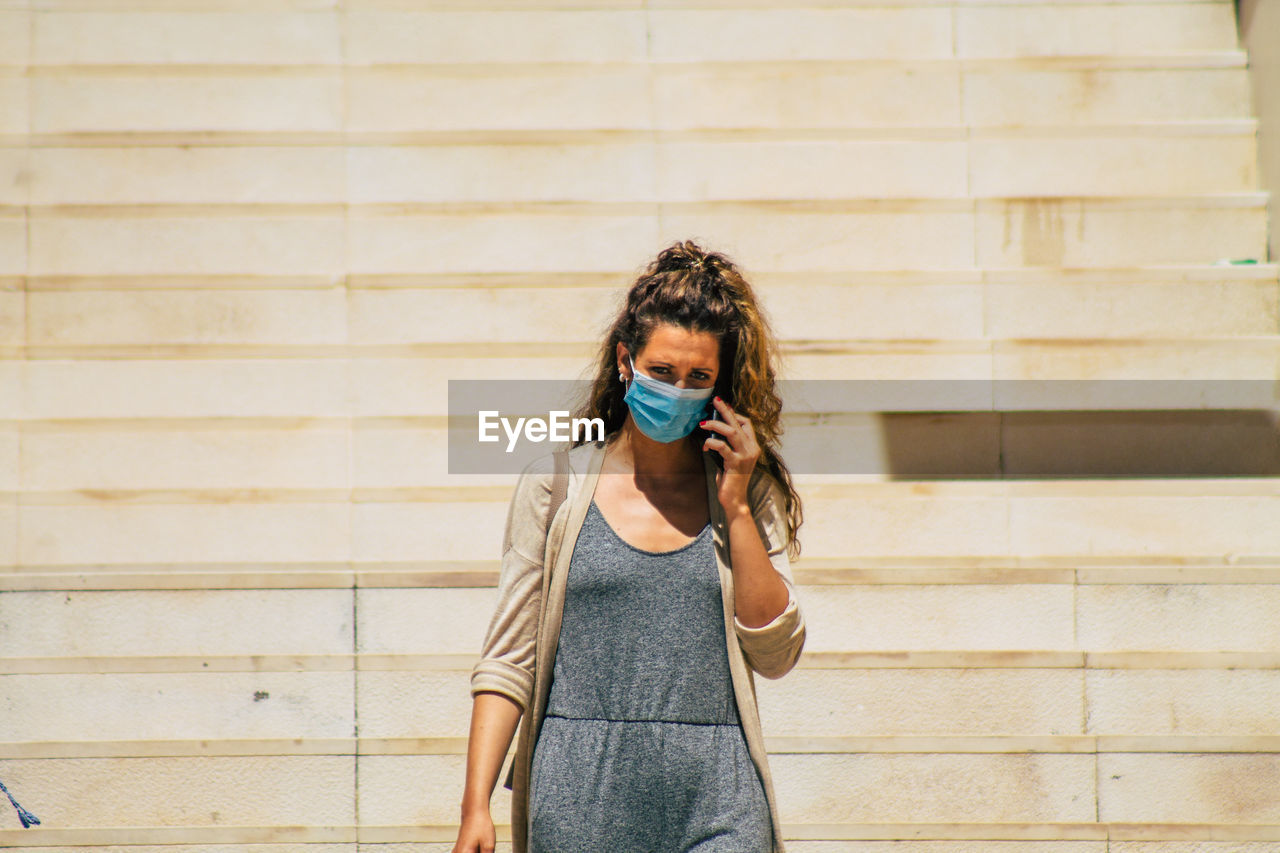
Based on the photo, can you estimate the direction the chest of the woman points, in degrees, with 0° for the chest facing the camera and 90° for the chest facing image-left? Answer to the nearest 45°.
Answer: approximately 0°
